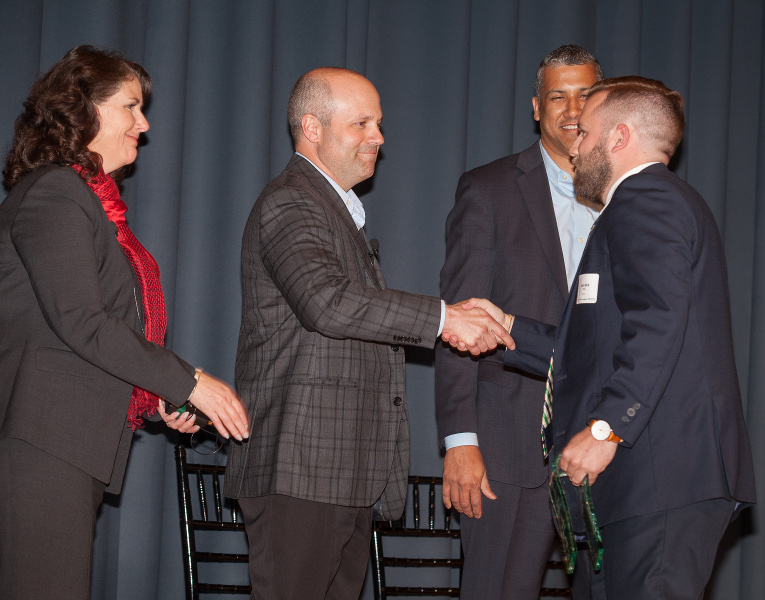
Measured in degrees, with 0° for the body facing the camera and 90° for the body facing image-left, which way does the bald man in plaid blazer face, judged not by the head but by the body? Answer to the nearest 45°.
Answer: approximately 270°

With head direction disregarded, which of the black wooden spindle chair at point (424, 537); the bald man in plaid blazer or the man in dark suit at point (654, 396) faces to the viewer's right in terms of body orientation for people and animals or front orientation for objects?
the bald man in plaid blazer

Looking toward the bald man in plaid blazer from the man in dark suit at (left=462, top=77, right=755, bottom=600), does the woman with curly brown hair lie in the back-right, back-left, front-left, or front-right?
front-left

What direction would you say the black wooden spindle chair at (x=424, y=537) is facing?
toward the camera

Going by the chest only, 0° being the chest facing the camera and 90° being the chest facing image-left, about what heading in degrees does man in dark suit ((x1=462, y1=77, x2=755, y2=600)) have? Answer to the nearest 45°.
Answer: approximately 90°

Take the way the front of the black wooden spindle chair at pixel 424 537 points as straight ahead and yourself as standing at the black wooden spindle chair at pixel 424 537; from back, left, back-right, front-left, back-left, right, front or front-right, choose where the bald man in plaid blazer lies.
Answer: front

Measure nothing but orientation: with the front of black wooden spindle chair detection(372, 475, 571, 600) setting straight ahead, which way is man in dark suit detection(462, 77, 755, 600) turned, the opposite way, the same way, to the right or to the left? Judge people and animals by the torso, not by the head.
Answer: to the right

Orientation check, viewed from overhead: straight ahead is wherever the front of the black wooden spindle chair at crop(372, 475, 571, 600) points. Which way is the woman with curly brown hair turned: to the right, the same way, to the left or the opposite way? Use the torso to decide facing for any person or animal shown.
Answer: to the left

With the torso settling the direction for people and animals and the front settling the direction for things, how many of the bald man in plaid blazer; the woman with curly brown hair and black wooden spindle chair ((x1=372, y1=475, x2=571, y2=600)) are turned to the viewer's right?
2

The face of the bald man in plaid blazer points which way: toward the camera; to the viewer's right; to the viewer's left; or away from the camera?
to the viewer's right

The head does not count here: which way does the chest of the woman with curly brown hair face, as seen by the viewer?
to the viewer's right
